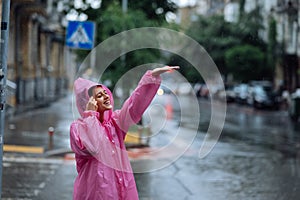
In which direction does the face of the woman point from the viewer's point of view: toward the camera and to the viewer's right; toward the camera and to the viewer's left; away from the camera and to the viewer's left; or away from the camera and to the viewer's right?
toward the camera and to the viewer's right

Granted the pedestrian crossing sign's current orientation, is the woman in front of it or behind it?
in front

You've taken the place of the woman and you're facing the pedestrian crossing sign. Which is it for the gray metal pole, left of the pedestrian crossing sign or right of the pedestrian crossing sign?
left

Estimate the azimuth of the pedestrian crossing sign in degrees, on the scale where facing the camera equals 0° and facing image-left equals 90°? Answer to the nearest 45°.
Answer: approximately 0°

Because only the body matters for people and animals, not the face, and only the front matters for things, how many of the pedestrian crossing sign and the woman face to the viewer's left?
0

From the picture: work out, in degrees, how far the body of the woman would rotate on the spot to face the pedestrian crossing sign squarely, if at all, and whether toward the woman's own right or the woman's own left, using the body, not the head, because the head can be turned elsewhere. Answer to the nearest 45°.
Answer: approximately 135° to the woman's own left

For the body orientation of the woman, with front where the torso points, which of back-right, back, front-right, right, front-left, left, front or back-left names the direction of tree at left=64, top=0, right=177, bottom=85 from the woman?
back-left

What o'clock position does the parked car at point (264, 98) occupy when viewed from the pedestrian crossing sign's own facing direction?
The parked car is roughly at 7 o'clock from the pedestrian crossing sign.

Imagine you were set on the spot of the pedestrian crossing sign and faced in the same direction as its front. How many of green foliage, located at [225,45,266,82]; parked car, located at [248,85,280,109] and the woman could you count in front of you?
1

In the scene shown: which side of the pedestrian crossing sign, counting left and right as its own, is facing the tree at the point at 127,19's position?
back
